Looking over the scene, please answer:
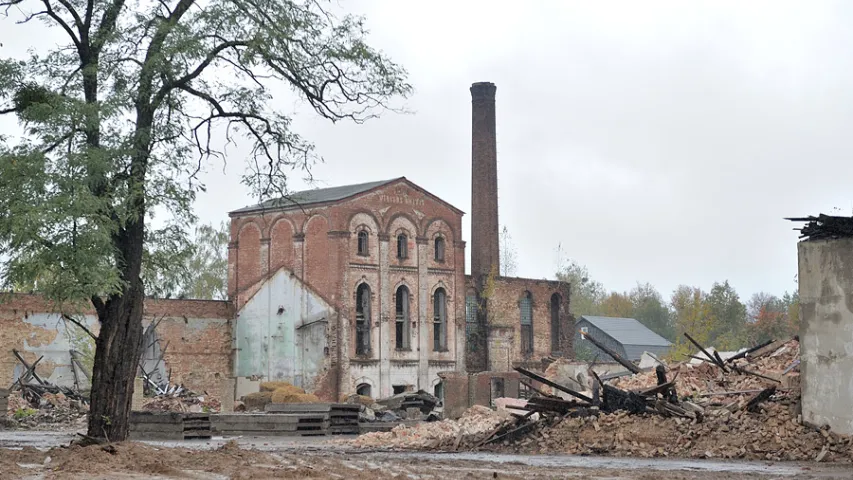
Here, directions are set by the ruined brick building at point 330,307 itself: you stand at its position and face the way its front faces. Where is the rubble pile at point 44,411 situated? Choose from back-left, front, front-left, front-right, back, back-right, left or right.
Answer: right

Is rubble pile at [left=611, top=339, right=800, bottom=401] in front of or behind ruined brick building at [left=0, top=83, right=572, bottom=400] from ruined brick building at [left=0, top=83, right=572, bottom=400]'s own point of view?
in front

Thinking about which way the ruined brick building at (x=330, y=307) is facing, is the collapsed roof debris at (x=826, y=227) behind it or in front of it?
in front

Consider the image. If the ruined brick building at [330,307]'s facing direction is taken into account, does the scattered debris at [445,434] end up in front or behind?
in front
